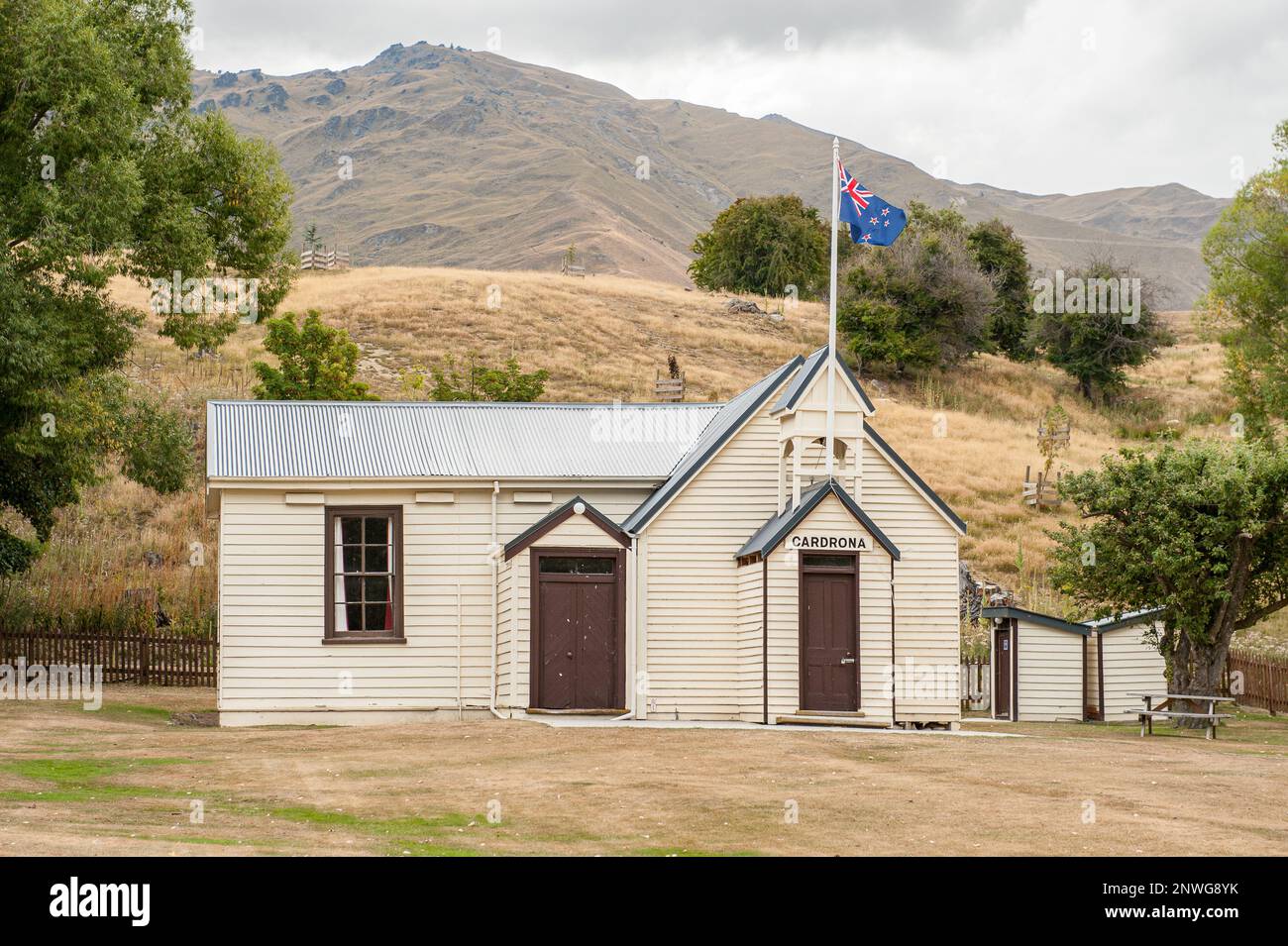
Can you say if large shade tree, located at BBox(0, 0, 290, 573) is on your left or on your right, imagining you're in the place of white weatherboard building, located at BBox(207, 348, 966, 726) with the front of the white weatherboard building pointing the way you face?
on your right

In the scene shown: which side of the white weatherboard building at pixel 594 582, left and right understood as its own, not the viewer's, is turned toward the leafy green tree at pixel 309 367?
back

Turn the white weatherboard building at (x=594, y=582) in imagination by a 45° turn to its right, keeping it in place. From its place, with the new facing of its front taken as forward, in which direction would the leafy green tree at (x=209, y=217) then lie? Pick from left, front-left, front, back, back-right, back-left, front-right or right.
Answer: right

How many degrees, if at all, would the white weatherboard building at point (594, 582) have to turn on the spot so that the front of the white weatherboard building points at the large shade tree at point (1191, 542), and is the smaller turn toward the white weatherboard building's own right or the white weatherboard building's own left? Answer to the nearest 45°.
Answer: approximately 90° to the white weatherboard building's own left

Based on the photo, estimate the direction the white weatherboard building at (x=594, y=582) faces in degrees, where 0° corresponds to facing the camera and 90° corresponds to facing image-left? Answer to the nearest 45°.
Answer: approximately 0°
